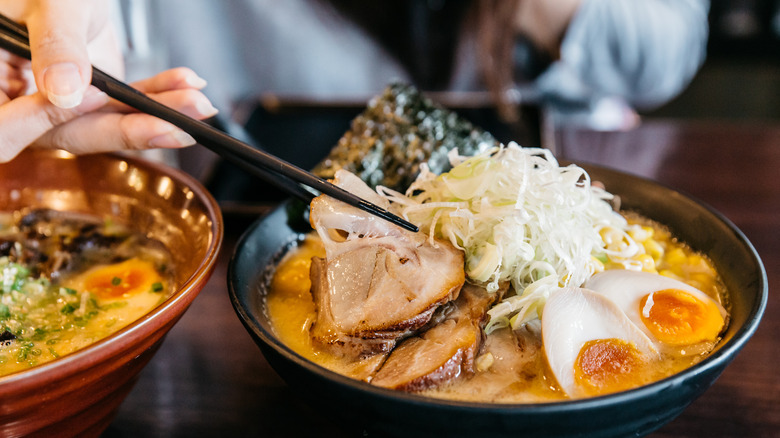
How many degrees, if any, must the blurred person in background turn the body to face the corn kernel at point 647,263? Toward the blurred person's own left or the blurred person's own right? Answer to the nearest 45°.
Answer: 0° — they already face it

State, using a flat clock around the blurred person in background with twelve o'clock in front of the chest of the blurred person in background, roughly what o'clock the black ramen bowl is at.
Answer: The black ramen bowl is roughly at 12 o'clock from the blurred person in background.

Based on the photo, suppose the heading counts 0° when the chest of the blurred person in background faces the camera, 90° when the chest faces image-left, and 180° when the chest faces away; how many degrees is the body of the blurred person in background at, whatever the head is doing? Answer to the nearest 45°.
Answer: approximately 0°

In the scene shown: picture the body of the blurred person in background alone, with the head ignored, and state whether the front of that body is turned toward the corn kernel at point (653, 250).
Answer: yes

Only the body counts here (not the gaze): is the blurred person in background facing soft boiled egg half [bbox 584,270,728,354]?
yes

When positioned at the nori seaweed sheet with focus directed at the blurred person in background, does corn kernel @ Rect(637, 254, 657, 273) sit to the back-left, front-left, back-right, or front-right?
back-right

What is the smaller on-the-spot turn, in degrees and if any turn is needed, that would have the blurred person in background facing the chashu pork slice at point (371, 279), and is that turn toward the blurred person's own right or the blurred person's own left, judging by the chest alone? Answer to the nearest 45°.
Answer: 0° — they already face it

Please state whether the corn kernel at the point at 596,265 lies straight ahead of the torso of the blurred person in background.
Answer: yes
